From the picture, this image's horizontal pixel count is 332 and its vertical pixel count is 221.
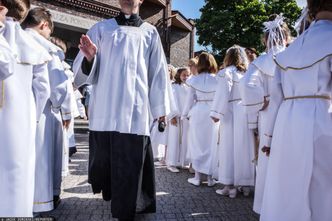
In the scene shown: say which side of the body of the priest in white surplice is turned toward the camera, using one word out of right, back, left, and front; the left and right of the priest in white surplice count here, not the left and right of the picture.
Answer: front

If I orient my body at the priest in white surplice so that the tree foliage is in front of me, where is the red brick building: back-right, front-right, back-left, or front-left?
front-left

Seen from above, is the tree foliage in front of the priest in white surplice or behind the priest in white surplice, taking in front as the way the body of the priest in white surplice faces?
behind

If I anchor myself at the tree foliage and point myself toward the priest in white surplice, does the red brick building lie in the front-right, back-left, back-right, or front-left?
front-right

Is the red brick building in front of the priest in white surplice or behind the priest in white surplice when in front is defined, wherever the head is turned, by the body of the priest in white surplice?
behind
